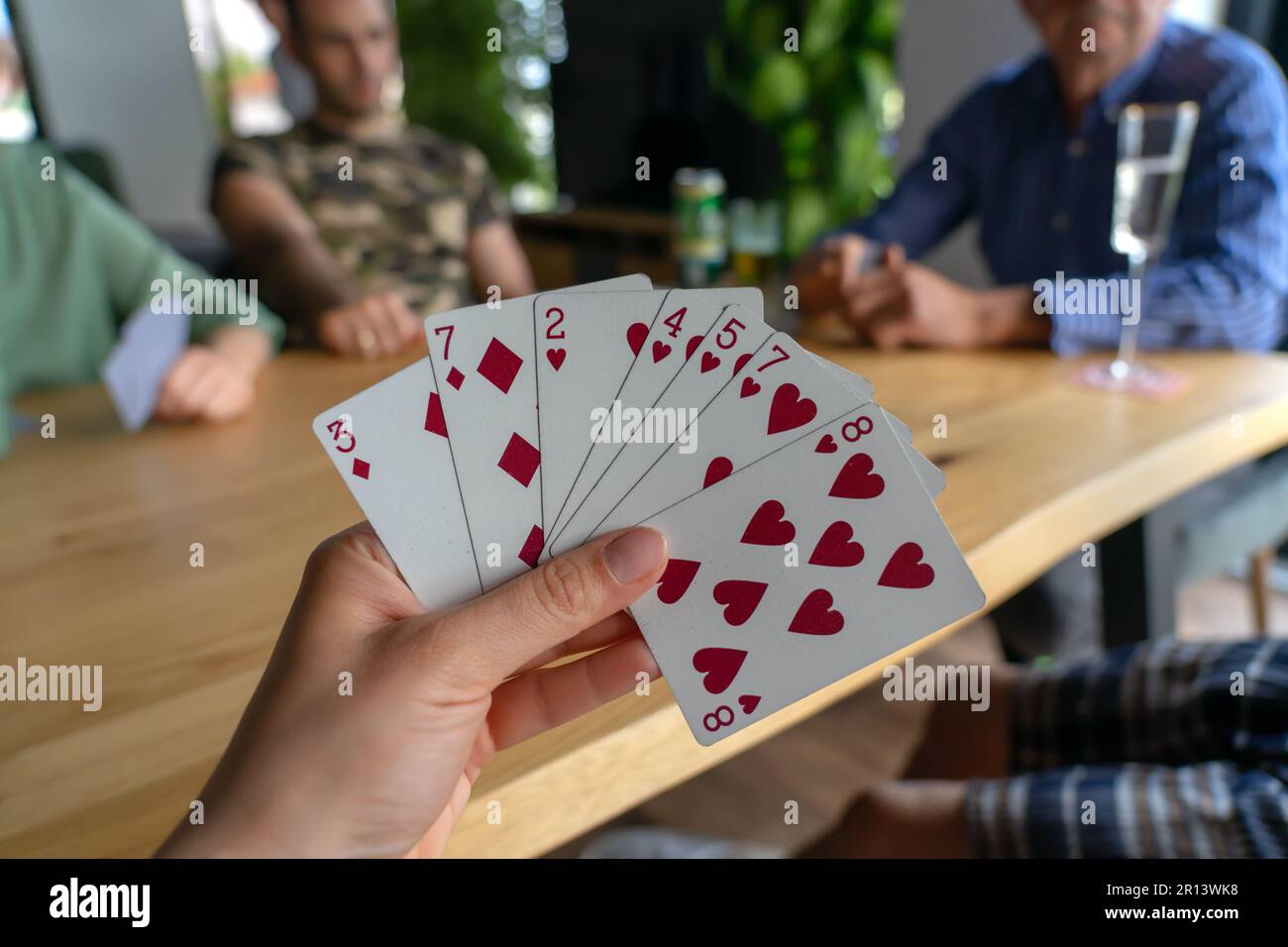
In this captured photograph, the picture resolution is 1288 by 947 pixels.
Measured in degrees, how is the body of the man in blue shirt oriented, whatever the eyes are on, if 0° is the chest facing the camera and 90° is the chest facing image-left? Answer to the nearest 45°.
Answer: approximately 45°

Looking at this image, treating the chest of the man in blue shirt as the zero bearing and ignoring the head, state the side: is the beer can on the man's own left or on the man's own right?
on the man's own right

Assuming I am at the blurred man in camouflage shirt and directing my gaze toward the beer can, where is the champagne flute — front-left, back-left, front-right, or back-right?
front-right

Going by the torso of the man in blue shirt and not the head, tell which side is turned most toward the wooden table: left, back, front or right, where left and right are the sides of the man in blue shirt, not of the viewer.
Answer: front
